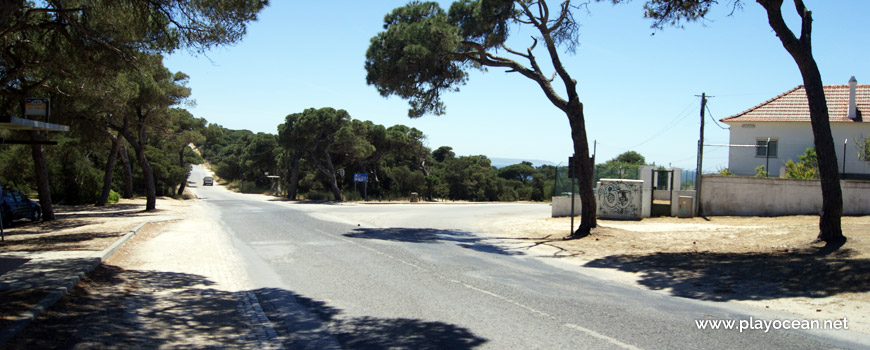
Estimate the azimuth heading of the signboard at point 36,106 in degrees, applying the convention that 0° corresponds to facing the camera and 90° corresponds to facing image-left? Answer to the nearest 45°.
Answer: approximately 0°

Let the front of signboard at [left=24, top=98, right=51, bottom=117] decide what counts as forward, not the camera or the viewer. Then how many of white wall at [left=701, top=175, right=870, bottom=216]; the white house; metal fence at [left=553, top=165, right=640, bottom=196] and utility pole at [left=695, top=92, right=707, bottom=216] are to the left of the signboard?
4

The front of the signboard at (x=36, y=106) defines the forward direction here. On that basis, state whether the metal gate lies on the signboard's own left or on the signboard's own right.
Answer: on the signboard's own left

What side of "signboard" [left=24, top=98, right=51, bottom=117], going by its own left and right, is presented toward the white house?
left

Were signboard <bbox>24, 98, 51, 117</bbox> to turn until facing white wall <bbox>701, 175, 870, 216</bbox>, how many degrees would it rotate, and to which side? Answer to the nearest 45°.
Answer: approximately 90° to its left

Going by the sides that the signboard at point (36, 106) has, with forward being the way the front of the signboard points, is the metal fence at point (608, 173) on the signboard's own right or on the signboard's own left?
on the signboard's own left

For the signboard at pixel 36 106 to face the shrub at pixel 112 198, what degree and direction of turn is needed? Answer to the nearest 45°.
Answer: approximately 180°
